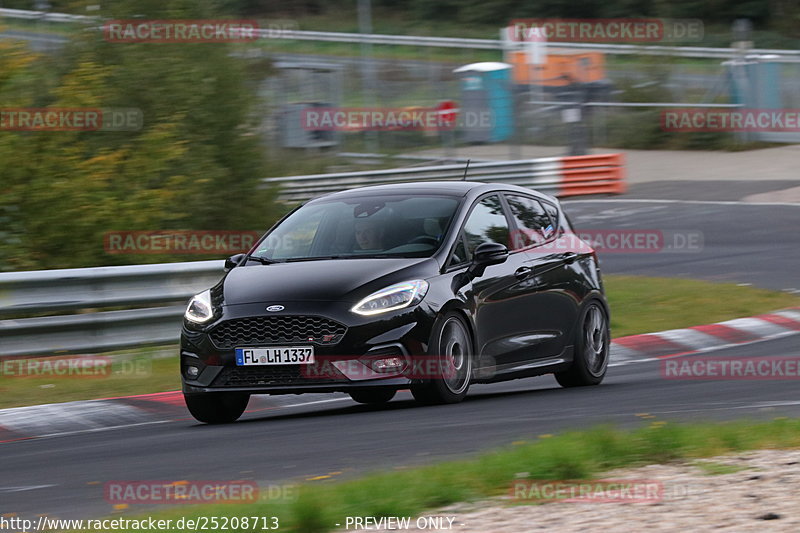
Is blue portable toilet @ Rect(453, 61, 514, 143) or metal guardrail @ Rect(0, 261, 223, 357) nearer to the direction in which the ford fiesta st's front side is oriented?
the metal guardrail

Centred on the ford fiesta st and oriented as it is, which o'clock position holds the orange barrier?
The orange barrier is roughly at 5 o'clock from the ford fiesta st.

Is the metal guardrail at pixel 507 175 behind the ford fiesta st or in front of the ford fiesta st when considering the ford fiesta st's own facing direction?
behind

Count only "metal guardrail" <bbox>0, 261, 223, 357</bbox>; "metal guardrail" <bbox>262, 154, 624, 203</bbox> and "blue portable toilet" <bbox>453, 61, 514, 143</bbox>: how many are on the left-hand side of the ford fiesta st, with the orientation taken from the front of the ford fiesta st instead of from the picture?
0

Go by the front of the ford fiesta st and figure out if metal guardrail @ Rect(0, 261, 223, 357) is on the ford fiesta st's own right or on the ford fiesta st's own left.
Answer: on the ford fiesta st's own right

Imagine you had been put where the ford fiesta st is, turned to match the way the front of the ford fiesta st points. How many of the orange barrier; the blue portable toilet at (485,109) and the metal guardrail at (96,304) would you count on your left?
0

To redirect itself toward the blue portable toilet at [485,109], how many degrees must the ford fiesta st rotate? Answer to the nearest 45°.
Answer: approximately 135° to its right

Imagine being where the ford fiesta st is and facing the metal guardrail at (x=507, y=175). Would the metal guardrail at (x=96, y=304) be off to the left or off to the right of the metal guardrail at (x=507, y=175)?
left

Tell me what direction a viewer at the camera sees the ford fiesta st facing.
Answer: facing the viewer and to the left of the viewer
